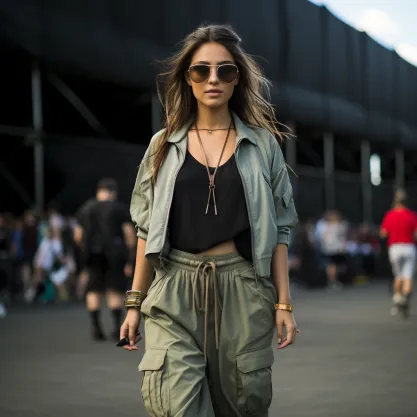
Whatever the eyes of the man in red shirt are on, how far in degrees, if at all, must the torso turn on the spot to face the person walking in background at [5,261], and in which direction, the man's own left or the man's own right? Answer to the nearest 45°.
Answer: approximately 90° to the man's own left

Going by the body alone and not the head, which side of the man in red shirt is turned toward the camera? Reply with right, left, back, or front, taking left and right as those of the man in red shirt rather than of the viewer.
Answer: back

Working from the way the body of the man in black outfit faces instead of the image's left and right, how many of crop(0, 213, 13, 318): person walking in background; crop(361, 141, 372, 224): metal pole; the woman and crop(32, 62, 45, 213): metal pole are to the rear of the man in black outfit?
1

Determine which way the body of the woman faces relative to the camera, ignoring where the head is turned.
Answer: toward the camera

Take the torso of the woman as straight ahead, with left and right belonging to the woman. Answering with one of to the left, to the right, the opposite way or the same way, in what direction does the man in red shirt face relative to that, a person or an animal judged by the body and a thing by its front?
the opposite way

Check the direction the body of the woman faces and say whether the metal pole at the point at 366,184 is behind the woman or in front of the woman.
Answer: behind

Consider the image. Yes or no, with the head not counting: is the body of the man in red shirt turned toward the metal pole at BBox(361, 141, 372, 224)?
yes

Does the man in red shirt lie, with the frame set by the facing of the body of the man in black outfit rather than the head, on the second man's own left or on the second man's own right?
on the second man's own right

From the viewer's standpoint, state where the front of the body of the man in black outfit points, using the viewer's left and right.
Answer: facing away from the viewer

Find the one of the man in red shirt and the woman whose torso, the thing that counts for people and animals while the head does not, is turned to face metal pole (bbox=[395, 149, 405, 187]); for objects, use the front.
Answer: the man in red shirt

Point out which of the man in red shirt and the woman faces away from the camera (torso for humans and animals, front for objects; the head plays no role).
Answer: the man in red shirt

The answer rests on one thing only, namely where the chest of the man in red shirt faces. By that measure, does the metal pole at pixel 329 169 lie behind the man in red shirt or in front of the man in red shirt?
in front

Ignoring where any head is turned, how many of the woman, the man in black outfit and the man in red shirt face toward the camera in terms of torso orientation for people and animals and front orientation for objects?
1

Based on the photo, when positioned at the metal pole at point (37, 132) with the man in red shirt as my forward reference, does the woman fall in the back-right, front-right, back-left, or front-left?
front-right
